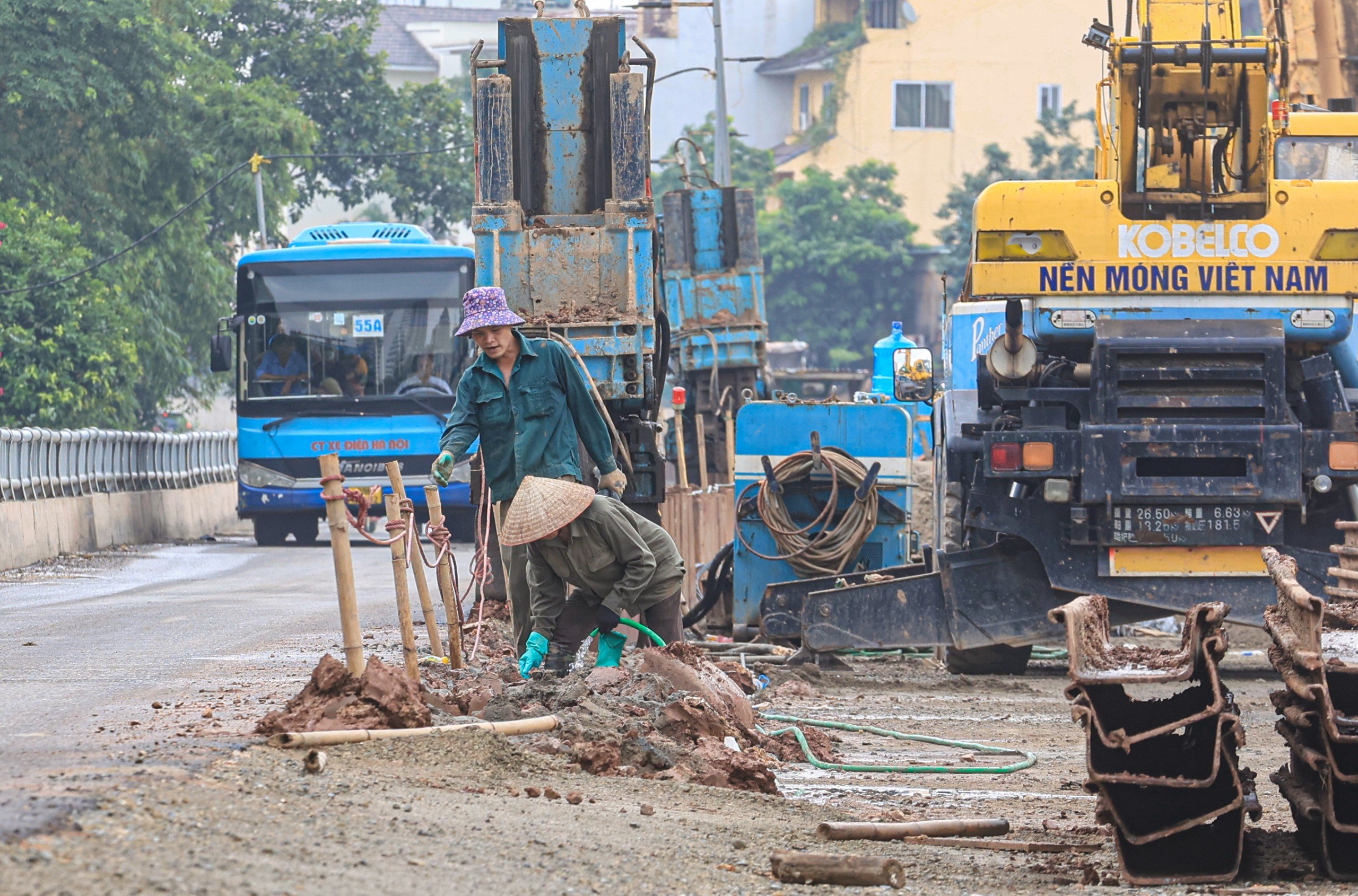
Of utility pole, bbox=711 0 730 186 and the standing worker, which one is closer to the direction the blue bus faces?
the standing worker

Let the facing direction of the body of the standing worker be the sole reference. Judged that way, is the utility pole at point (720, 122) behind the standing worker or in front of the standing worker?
behind

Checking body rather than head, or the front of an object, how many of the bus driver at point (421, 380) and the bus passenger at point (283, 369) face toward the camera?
2

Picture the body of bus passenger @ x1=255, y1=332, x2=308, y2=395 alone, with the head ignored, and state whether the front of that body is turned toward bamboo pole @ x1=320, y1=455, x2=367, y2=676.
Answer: yes

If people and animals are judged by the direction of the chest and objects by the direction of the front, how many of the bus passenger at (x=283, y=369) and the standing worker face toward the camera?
2

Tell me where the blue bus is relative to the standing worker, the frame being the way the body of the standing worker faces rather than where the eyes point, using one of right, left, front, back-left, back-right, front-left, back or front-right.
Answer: back
